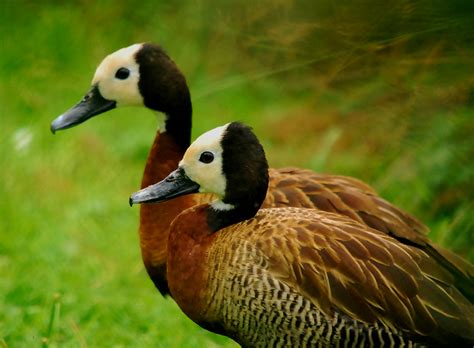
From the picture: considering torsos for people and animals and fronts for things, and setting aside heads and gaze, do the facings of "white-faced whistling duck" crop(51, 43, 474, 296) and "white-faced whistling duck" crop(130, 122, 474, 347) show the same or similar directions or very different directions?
same or similar directions

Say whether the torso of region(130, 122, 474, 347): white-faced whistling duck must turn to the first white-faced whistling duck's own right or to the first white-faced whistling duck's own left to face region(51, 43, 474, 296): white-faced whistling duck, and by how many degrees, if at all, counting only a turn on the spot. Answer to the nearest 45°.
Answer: approximately 45° to the first white-faced whistling duck's own right

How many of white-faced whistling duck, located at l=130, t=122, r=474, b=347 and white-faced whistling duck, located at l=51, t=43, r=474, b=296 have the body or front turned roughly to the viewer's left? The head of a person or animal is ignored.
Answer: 2

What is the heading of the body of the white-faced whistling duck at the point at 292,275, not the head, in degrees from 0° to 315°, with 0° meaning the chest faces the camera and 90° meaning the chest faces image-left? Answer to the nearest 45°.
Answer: approximately 90°

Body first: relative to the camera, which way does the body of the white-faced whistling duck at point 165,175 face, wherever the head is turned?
to the viewer's left
